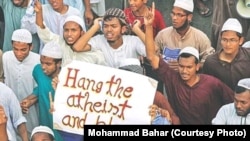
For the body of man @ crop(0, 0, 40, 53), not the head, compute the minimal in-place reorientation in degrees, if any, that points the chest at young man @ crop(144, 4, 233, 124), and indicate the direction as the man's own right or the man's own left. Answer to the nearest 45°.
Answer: approximately 90° to the man's own left

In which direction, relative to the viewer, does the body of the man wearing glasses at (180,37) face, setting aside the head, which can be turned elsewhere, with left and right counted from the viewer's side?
facing the viewer and to the left of the viewer

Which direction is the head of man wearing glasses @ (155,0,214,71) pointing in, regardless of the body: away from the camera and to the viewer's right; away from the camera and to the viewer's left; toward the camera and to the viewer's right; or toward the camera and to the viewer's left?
toward the camera and to the viewer's left

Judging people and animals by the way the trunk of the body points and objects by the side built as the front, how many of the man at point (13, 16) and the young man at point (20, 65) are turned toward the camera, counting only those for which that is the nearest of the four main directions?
2

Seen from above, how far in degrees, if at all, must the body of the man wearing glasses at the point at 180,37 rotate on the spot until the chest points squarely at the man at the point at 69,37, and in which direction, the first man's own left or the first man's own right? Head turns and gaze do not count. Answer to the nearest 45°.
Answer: approximately 45° to the first man's own right

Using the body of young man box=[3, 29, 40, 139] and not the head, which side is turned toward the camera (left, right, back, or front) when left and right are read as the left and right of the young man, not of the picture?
front

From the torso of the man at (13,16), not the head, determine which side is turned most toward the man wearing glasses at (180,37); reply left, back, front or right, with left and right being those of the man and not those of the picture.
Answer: left

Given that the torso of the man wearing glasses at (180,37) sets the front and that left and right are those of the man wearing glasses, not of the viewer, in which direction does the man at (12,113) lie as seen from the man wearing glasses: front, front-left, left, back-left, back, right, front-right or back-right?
front-right

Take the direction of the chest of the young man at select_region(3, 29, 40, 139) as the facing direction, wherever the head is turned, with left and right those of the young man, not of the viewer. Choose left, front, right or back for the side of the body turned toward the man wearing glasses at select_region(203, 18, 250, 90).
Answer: left

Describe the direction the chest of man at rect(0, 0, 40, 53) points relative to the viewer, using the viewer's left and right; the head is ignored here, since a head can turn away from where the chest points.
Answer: facing the viewer
